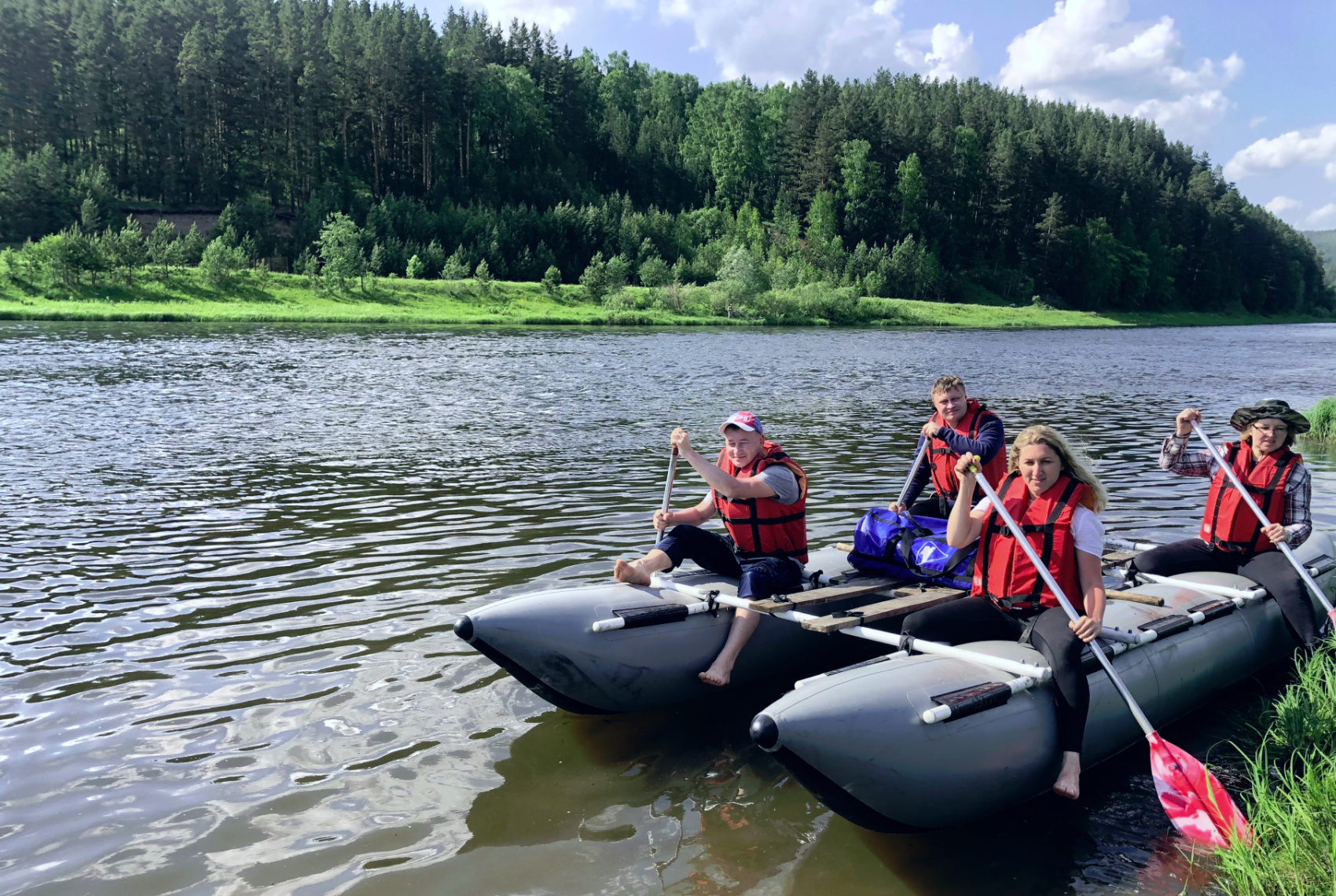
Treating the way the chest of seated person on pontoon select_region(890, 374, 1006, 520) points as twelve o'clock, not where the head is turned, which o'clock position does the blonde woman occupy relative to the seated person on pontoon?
The blonde woman is roughly at 10 o'clock from the seated person on pontoon.

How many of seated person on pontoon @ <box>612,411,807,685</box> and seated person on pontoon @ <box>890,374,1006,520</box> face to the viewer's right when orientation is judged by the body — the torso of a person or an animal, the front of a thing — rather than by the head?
0

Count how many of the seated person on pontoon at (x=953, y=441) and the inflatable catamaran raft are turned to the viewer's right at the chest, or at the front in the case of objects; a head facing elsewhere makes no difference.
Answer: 0

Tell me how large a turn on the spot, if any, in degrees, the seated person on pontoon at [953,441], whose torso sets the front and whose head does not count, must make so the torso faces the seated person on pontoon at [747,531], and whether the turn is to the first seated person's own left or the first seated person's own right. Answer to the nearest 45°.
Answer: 0° — they already face them

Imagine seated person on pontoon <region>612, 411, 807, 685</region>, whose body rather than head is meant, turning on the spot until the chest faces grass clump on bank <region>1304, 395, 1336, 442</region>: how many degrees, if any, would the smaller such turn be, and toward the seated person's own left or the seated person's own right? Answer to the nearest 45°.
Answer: approximately 180°

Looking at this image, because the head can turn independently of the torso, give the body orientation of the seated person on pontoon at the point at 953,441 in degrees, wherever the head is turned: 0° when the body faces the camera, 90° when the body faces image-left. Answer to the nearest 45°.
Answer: approximately 45°

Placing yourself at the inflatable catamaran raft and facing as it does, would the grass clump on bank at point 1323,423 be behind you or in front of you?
behind

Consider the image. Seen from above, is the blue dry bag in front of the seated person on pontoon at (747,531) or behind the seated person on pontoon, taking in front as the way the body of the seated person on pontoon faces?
behind

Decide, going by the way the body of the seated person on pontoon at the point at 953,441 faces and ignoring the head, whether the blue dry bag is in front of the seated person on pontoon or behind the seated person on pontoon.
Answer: in front

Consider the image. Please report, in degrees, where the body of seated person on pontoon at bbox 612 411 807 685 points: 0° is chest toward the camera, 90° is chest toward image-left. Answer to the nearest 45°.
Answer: approximately 45°

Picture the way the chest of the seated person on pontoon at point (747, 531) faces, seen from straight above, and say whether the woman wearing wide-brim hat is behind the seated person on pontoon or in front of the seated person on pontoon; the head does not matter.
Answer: behind

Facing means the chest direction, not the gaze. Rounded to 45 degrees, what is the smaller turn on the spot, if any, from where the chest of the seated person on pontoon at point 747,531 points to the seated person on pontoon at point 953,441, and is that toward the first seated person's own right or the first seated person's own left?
approximately 180°
